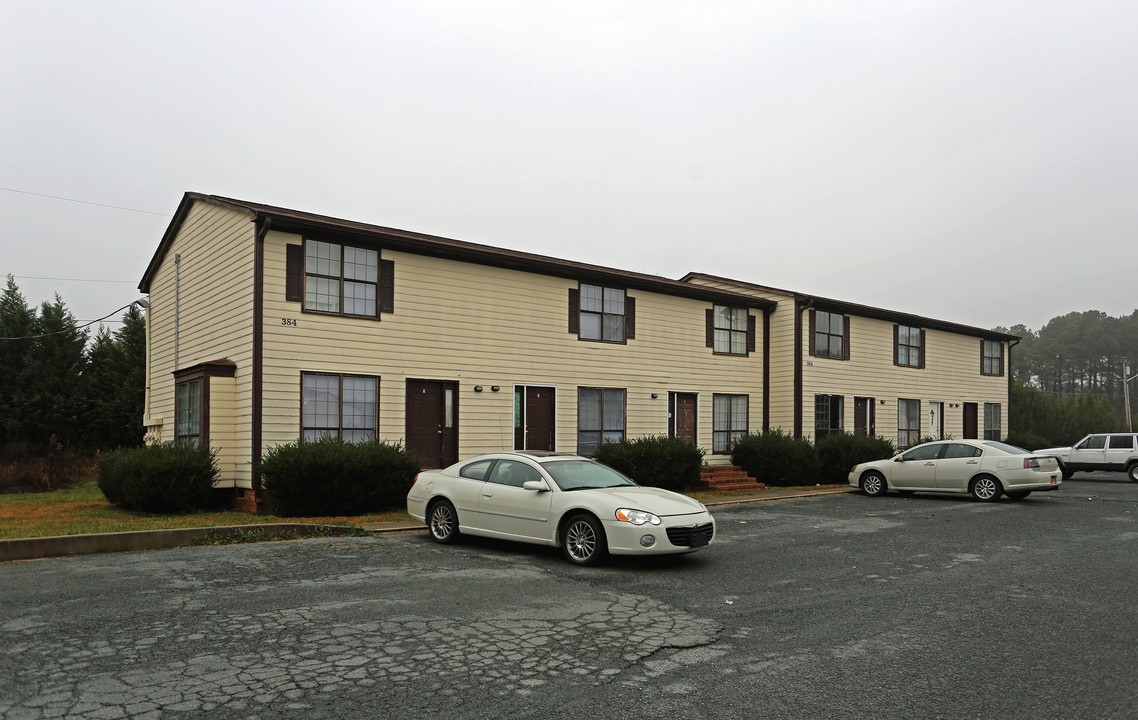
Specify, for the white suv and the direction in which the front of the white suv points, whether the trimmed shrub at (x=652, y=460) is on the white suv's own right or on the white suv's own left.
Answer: on the white suv's own left

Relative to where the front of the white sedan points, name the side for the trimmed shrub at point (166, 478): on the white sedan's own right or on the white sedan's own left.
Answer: on the white sedan's own left

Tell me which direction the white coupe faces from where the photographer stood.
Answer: facing the viewer and to the right of the viewer

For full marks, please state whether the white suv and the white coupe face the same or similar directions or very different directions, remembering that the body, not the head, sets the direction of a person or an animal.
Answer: very different directions

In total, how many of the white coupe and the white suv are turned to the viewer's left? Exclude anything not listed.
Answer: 1

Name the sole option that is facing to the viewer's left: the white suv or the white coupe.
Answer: the white suv

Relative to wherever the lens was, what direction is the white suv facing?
facing to the left of the viewer

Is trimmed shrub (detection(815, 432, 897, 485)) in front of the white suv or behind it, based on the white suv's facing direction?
in front

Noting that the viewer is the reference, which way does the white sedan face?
facing away from the viewer and to the left of the viewer
